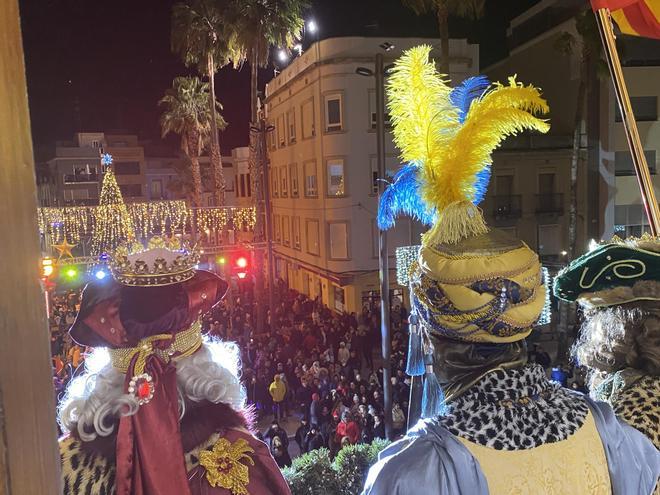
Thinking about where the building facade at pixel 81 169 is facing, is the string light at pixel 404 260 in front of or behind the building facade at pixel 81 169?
in front

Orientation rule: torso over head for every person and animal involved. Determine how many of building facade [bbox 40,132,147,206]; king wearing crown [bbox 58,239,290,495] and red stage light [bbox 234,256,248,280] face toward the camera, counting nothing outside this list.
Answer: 2

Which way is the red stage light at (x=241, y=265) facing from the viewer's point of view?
toward the camera

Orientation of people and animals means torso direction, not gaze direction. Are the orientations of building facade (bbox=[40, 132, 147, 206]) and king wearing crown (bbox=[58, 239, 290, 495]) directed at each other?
yes

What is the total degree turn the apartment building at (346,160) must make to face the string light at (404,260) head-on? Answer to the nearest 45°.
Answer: approximately 45° to its left

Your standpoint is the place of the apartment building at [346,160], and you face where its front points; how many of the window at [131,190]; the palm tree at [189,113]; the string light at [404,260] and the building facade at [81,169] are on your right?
3

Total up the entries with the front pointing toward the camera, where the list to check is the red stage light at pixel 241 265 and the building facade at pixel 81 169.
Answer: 2

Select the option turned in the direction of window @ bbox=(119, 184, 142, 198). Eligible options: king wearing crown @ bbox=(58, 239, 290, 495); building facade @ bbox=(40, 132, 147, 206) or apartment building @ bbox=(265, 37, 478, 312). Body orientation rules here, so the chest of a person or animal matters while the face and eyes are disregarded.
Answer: the king wearing crown

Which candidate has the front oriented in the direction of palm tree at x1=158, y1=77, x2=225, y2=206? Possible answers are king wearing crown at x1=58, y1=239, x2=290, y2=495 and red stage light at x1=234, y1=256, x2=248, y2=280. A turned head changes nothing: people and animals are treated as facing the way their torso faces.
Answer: the king wearing crown

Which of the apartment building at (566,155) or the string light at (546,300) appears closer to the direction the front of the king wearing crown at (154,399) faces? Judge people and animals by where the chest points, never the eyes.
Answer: the apartment building

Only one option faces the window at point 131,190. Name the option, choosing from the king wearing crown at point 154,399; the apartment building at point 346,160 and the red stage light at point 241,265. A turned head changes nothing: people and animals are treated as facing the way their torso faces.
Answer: the king wearing crown

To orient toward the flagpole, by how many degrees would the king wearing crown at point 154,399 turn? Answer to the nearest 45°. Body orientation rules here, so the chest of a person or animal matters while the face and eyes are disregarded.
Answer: approximately 90° to its right

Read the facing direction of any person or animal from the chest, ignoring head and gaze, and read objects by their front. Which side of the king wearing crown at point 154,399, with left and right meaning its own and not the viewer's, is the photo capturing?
back

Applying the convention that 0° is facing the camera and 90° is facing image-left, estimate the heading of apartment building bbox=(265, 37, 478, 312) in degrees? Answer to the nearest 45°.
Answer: approximately 45°

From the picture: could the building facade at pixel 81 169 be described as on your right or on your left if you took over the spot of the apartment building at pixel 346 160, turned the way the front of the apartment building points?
on your right

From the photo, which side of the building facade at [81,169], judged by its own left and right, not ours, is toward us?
front

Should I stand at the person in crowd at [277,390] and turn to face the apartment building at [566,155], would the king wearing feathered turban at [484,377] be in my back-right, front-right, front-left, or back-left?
back-right

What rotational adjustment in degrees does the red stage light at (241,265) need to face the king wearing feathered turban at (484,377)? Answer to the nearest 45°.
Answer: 0° — it already faces it

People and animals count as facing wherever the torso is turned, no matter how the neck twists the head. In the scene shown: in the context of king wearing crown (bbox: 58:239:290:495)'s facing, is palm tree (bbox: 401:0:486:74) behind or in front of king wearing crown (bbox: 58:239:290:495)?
in front

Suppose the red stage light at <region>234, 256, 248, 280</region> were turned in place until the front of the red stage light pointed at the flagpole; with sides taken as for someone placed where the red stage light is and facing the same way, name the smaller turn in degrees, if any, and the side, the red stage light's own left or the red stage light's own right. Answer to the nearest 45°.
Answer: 0° — it already faces it
